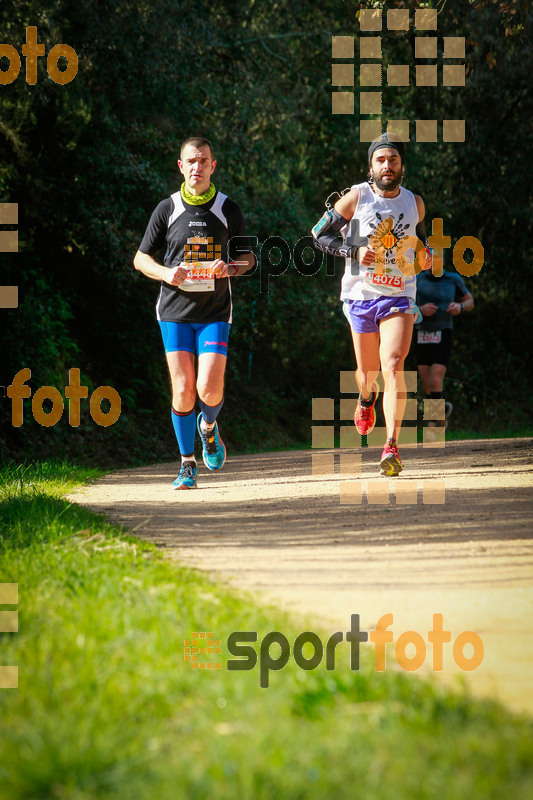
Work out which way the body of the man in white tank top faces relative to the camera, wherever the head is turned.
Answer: toward the camera

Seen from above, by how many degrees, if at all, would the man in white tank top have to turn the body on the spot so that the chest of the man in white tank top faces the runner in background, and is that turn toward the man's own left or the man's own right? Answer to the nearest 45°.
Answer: approximately 180°

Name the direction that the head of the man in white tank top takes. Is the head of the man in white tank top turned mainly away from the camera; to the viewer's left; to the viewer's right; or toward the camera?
toward the camera
